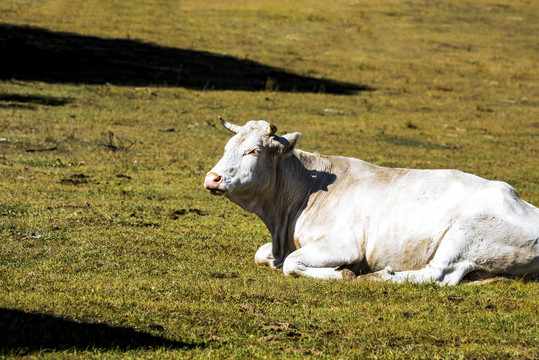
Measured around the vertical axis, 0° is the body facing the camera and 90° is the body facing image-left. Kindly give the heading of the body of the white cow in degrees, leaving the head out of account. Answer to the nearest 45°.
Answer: approximately 90°
